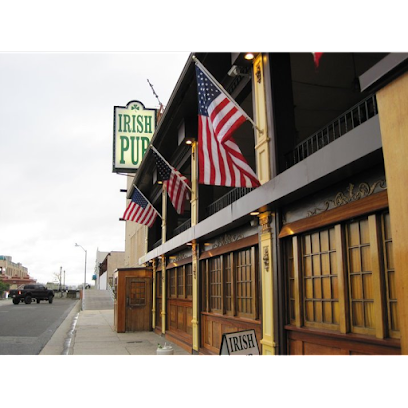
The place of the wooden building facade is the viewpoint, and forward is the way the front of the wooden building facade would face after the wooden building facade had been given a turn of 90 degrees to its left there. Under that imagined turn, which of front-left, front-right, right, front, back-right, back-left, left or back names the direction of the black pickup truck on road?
back

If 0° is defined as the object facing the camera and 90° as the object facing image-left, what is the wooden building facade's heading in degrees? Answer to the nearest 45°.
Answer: approximately 45°
